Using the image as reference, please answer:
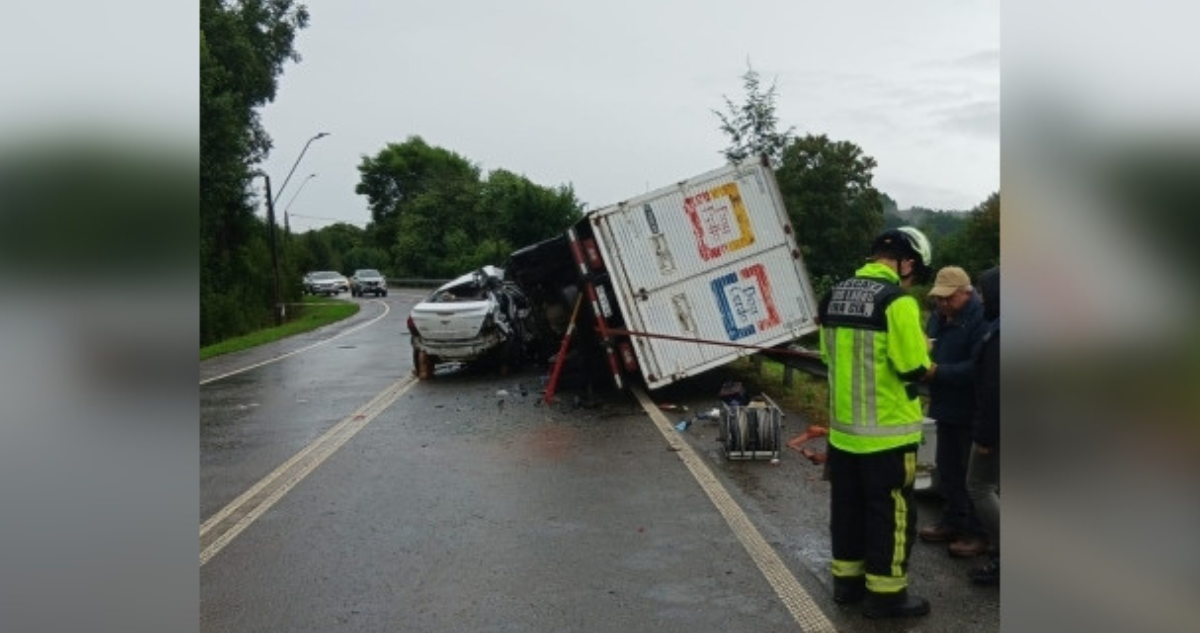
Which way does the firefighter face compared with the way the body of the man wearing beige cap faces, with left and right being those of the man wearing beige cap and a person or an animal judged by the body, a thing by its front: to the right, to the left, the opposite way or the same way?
the opposite way

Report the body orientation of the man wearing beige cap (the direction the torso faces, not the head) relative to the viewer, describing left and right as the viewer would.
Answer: facing the viewer and to the left of the viewer

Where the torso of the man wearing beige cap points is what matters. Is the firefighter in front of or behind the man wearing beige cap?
in front

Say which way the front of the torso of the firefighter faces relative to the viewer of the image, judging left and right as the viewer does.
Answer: facing away from the viewer and to the right of the viewer

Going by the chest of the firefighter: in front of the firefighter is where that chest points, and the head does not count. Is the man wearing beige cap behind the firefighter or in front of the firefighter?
in front

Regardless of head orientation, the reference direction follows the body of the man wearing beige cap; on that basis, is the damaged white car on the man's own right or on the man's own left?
on the man's own right

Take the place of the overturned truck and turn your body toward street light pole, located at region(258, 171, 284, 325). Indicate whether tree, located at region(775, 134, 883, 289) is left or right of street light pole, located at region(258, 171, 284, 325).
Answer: right

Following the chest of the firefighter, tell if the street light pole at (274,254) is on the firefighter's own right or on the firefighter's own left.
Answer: on the firefighter's own left
